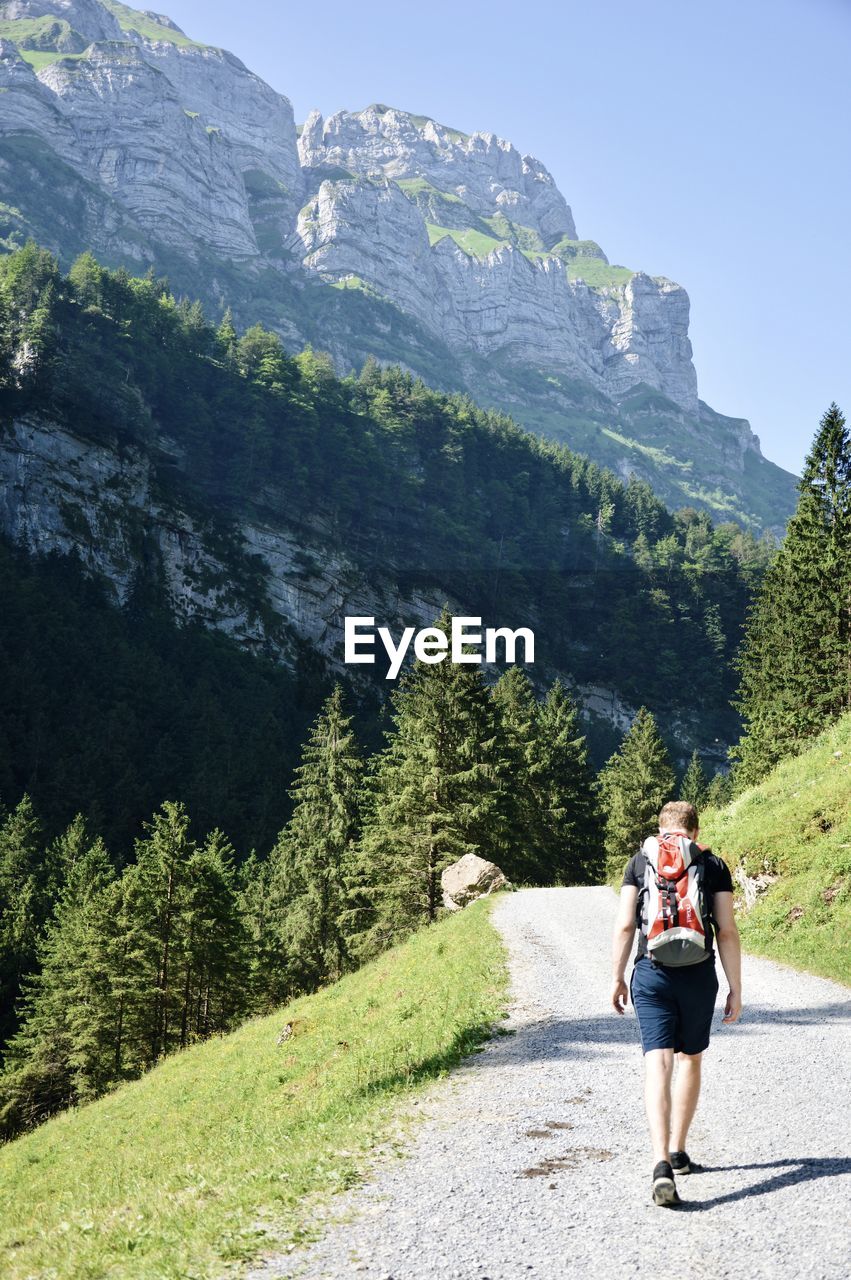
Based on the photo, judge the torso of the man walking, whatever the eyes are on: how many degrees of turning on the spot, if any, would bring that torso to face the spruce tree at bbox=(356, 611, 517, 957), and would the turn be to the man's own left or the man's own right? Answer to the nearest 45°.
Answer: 0° — they already face it

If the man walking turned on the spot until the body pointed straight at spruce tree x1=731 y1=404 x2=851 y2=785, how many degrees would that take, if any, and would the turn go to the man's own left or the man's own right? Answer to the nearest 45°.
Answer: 0° — they already face it

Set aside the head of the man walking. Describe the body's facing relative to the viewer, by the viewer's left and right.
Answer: facing away from the viewer
